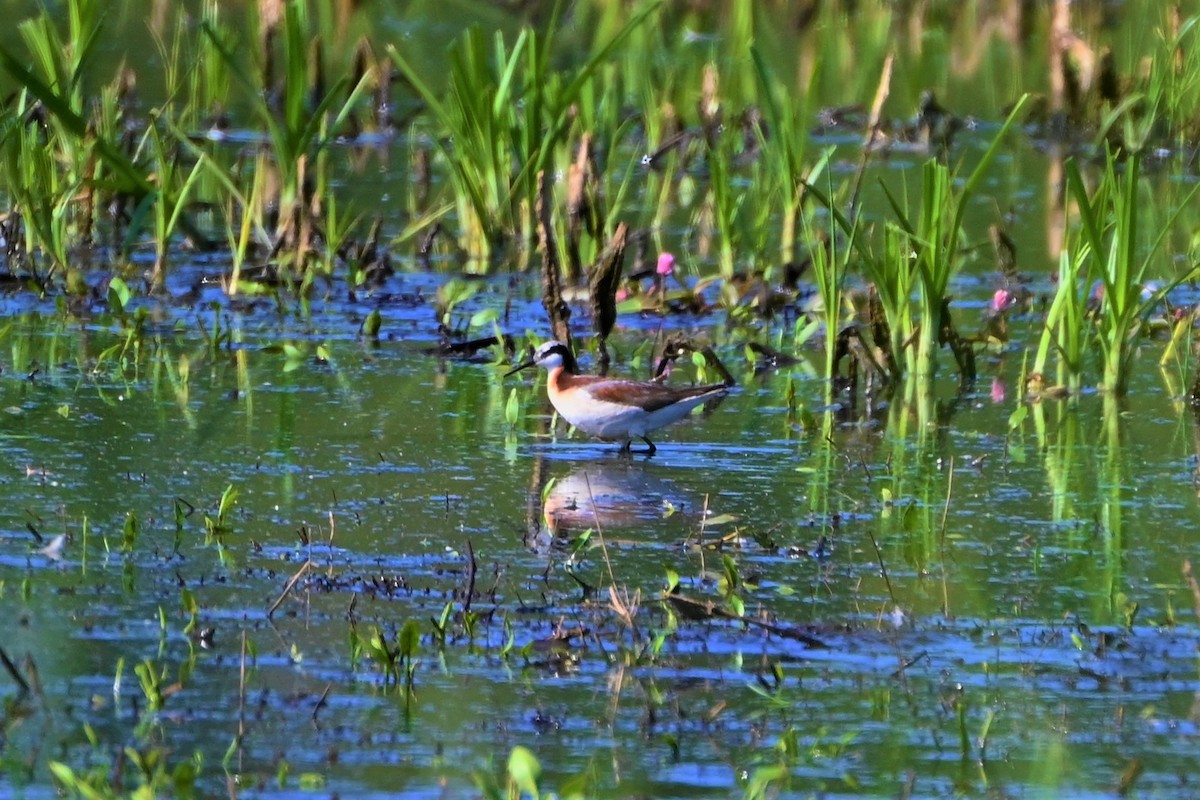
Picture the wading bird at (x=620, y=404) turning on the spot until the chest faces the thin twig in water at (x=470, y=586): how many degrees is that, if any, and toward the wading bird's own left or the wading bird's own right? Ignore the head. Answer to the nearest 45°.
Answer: approximately 90° to the wading bird's own left

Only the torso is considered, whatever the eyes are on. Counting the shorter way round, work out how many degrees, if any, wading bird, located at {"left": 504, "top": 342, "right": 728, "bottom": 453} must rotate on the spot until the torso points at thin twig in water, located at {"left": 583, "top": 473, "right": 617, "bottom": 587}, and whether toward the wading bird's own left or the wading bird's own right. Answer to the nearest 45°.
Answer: approximately 90° to the wading bird's own left

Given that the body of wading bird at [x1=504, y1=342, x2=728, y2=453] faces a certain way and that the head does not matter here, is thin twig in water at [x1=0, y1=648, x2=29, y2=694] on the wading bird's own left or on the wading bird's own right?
on the wading bird's own left

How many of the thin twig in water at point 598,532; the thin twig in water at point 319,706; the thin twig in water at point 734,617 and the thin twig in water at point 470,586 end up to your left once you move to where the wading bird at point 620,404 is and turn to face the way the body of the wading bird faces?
4

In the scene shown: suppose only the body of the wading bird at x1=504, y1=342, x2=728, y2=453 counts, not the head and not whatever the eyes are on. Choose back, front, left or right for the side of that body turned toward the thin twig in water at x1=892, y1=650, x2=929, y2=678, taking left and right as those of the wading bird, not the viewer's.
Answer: left

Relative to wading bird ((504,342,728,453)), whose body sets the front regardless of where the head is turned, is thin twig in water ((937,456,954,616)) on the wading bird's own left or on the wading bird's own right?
on the wading bird's own left

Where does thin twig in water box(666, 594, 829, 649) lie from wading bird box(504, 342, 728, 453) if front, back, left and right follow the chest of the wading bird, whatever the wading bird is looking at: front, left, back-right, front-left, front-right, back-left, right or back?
left

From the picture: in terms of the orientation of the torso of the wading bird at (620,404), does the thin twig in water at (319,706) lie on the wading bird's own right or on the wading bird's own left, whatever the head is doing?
on the wading bird's own left

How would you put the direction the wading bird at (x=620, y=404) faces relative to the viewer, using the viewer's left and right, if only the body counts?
facing to the left of the viewer

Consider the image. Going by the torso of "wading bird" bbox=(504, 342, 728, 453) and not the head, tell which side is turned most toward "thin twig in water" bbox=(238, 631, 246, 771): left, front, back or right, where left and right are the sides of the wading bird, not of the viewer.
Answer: left

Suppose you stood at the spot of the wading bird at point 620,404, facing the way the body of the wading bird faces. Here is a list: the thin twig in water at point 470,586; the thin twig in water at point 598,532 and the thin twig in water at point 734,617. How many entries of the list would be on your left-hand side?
3
